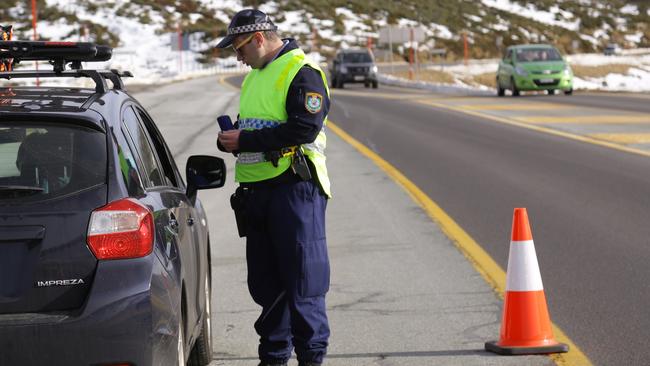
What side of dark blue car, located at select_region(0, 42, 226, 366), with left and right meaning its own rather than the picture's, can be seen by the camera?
back

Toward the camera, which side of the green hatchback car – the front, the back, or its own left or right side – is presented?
front

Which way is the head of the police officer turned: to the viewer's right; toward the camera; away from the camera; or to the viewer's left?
to the viewer's left

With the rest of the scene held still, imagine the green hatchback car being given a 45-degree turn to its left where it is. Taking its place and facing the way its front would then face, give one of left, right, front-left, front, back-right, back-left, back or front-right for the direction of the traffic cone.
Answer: front-right

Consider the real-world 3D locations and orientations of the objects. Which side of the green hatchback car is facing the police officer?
front

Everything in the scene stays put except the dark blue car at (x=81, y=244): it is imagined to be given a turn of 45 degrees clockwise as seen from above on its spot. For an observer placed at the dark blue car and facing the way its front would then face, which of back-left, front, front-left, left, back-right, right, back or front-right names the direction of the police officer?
front

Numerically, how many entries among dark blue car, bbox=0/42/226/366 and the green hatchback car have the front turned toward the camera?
1

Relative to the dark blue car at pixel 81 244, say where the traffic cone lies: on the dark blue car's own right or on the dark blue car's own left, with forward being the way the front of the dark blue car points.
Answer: on the dark blue car's own right

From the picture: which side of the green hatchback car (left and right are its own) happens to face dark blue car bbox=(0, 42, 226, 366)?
front
